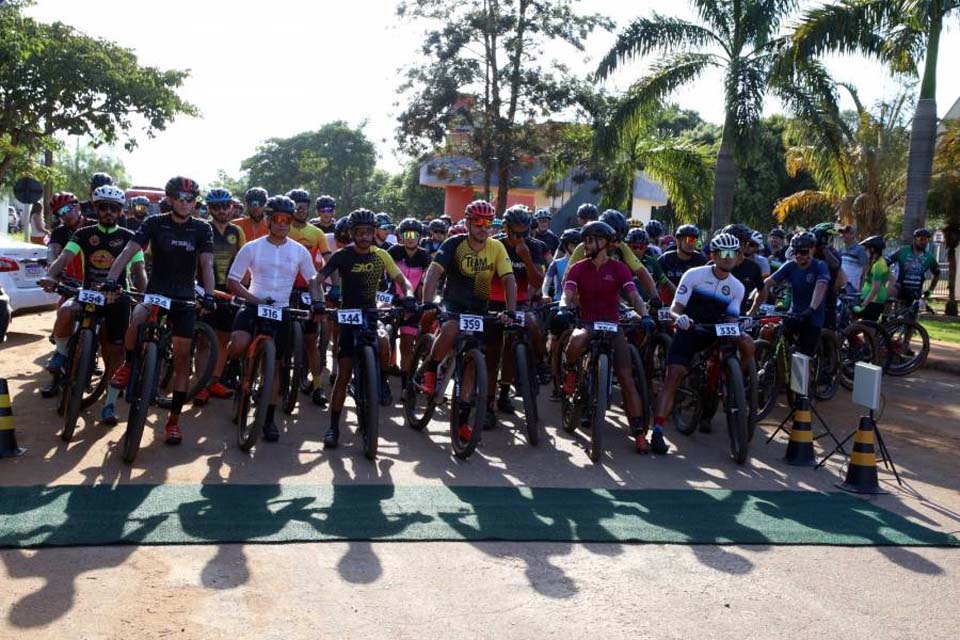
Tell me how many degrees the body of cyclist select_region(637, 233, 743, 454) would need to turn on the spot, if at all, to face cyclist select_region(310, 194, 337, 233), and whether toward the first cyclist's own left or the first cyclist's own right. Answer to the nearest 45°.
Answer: approximately 135° to the first cyclist's own right

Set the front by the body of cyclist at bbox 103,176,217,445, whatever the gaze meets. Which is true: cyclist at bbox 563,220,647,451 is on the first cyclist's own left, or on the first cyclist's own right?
on the first cyclist's own left

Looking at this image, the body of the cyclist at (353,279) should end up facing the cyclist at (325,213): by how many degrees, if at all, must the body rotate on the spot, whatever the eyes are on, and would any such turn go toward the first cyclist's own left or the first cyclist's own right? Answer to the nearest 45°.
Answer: approximately 180°

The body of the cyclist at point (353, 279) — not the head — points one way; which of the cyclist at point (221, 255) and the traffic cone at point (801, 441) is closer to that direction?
the traffic cone

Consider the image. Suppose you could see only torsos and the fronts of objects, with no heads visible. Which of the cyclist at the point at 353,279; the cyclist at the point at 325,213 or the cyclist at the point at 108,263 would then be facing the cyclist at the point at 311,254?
the cyclist at the point at 325,213

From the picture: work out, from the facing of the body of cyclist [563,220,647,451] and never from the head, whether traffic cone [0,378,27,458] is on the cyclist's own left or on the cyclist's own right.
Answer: on the cyclist's own right

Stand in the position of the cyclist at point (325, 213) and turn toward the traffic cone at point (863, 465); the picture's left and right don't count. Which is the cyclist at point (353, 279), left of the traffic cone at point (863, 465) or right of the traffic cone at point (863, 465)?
right

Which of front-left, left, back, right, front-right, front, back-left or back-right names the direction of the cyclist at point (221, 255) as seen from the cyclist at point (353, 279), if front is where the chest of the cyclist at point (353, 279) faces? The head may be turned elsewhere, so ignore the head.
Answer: back-right

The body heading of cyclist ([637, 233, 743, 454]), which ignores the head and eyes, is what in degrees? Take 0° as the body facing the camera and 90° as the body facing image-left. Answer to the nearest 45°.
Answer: approximately 0°

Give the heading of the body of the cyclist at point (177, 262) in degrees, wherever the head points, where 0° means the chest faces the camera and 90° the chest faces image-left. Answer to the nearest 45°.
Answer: approximately 0°
